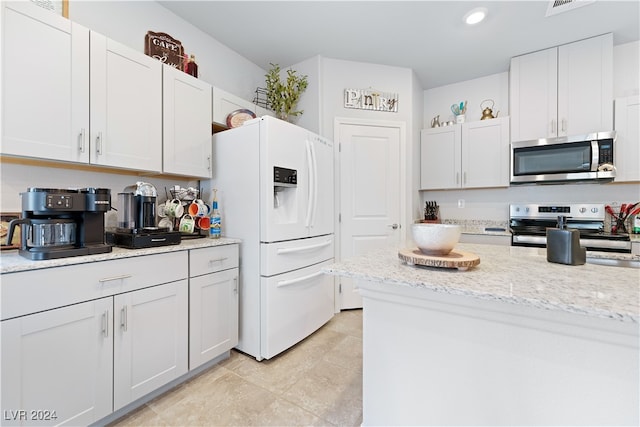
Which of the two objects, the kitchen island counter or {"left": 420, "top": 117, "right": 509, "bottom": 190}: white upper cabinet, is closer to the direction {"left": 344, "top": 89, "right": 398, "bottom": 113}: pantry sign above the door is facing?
the kitchen island counter

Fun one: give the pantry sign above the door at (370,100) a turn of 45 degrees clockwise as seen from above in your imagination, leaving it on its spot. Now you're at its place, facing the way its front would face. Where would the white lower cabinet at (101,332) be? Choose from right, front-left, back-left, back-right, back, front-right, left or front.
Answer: front

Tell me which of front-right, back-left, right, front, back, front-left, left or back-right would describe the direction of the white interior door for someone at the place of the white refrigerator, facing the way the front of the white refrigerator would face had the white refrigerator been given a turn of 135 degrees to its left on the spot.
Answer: front-right

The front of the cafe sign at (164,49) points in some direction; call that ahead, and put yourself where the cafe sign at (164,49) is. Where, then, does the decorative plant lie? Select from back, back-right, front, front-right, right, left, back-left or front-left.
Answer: front-left

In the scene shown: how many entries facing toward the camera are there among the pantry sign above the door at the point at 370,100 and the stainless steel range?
2

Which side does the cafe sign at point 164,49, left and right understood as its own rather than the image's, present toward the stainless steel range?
front

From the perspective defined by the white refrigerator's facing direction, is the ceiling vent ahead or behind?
ahead

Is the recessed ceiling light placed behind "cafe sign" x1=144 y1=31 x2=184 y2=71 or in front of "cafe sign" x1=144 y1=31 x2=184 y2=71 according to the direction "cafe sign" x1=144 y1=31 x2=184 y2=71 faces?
in front

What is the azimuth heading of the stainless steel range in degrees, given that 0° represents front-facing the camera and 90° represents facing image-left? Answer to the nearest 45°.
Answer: approximately 0°

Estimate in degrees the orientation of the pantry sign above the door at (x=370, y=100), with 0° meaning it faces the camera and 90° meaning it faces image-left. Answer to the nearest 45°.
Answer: approximately 0°
